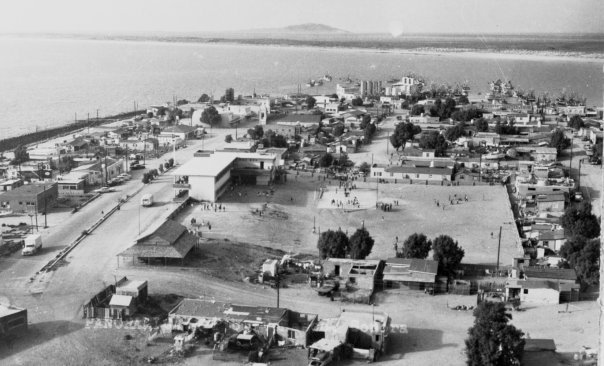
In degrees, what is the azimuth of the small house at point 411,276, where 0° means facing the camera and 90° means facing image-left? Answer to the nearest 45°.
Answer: approximately 0°

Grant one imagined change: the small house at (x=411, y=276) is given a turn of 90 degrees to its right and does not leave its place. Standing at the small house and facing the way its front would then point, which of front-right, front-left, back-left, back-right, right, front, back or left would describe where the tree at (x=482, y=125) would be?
right

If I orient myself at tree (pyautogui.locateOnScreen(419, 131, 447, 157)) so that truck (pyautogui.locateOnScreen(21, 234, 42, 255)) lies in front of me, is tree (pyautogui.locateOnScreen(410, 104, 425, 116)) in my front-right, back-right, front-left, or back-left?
back-right

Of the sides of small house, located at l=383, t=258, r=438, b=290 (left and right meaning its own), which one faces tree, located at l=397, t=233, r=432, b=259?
back

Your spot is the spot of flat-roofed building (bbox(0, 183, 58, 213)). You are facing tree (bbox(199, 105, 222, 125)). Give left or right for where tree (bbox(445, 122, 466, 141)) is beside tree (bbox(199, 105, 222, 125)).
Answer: right

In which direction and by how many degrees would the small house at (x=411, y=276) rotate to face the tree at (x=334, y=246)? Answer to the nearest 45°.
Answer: approximately 135° to its right

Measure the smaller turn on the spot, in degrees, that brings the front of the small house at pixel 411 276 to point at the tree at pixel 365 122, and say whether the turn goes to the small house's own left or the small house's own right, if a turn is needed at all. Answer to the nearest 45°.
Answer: approximately 180°

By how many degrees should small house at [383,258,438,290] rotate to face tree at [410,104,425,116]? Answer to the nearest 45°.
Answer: approximately 180°

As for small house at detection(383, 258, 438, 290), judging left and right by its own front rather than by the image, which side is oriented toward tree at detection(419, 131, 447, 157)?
back

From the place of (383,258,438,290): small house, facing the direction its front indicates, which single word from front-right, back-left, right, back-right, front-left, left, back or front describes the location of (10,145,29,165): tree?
back-right

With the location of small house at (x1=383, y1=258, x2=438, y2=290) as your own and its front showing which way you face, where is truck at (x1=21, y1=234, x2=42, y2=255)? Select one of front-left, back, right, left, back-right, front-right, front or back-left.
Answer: right

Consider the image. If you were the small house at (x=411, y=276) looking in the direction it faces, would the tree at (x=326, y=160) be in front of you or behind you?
behind

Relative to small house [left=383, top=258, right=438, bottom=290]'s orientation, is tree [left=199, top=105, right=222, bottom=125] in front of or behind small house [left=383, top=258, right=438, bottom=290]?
behind

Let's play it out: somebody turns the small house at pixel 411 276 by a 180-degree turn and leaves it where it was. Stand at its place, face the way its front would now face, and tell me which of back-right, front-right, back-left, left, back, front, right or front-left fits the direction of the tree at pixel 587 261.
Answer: right
